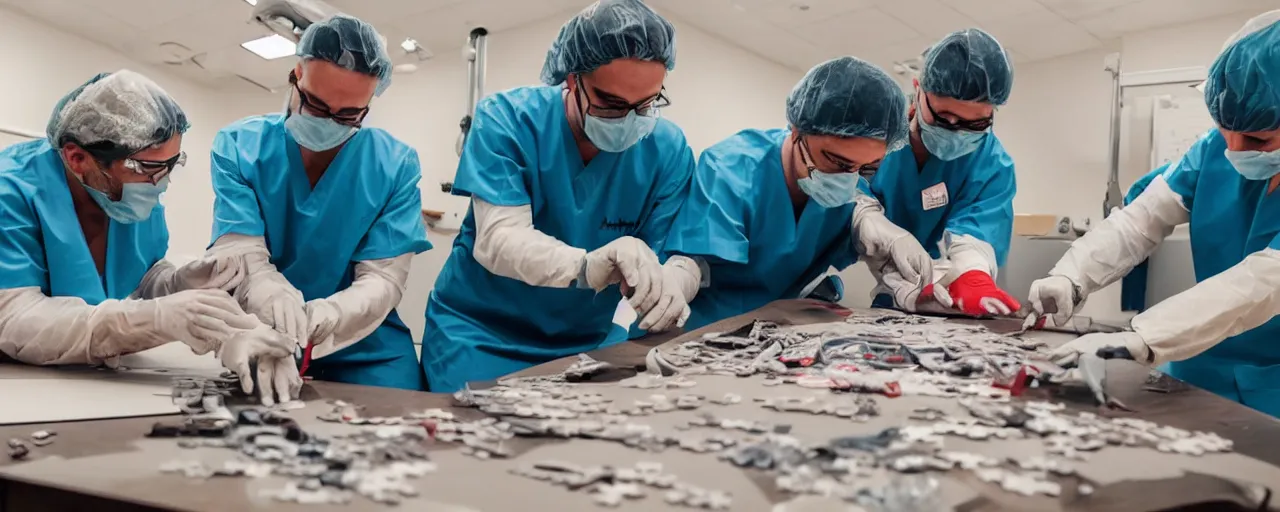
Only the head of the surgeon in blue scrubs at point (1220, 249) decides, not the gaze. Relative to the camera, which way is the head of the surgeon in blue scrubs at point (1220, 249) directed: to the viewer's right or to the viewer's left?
to the viewer's left

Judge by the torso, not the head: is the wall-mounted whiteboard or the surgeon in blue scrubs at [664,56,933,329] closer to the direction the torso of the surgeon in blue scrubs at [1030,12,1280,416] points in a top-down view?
the surgeon in blue scrubs

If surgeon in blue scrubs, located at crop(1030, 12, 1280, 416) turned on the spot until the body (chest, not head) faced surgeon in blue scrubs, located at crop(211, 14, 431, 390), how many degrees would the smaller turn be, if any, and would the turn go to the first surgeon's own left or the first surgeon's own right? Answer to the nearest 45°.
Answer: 0° — they already face them

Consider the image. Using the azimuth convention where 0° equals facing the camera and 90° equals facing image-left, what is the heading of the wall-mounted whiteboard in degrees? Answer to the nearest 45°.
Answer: approximately 0°

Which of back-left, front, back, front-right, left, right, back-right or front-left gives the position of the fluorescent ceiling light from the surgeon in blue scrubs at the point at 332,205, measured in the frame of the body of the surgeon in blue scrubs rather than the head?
back

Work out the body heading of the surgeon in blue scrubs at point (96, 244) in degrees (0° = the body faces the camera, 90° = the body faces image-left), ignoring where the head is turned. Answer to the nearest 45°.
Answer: approximately 315°

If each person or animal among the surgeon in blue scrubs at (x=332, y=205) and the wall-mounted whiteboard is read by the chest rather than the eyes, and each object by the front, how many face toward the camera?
2

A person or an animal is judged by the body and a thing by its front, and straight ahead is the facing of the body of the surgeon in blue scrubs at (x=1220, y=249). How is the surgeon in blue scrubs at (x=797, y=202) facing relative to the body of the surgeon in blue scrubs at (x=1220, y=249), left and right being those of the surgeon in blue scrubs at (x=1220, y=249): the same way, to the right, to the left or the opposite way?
to the left

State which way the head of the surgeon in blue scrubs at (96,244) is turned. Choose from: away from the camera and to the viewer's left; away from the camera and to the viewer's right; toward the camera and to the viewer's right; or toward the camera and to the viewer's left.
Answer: toward the camera and to the viewer's right

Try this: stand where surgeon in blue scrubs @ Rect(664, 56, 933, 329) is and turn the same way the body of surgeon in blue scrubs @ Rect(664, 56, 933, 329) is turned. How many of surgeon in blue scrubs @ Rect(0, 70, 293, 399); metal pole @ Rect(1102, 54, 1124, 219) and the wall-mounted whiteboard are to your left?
2

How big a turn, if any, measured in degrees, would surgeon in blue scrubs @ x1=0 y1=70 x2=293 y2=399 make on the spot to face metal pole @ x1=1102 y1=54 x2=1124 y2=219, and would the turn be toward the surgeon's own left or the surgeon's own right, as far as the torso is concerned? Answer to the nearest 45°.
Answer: approximately 45° to the surgeon's own left

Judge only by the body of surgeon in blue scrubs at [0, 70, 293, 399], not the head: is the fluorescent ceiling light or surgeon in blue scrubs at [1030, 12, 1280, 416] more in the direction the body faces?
the surgeon in blue scrubs
